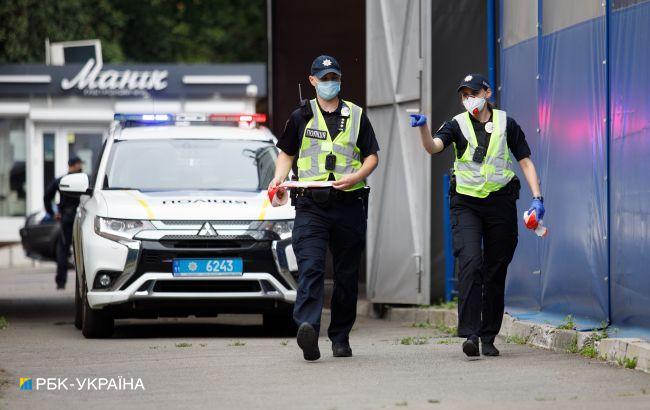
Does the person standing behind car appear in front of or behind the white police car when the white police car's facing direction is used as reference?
behind

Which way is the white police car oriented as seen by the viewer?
toward the camera

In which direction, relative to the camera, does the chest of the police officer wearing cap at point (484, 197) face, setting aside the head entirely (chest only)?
toward the camera

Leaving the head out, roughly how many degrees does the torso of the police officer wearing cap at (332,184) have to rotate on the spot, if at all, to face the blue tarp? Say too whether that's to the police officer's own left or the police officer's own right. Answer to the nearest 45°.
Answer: approximately 90° to the police officer's own left

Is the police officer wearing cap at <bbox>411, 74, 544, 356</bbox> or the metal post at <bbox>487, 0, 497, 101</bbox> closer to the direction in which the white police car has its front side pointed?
the police officer wearing cap

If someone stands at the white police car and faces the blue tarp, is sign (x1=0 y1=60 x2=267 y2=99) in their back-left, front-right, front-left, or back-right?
back-left

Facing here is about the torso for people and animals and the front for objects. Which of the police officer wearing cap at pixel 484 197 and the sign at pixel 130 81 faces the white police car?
the sign

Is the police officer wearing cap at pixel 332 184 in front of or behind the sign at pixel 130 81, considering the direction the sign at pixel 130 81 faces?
in front

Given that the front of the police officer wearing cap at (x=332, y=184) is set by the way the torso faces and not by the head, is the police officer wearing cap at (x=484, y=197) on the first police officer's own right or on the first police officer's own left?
on the first police officer's own left

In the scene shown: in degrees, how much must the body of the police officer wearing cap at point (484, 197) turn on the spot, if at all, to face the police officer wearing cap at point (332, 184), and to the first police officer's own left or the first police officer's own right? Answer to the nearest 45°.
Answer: approximately 90° to the first police officer's own right

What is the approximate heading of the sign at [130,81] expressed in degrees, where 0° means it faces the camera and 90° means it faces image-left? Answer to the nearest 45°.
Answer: approximately 0°

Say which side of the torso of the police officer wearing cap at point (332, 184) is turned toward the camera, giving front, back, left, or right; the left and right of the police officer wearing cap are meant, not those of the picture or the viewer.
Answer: front

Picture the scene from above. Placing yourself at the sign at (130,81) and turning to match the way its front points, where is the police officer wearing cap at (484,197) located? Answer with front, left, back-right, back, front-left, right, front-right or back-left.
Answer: front
